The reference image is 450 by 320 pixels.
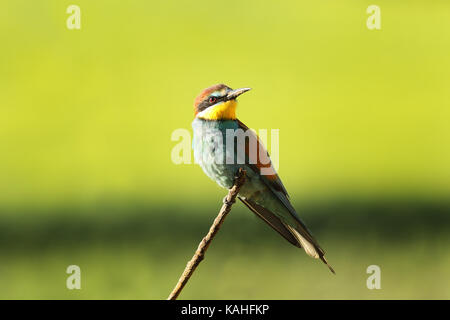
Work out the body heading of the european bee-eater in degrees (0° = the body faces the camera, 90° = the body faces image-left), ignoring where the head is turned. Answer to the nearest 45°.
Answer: approximately 45°
